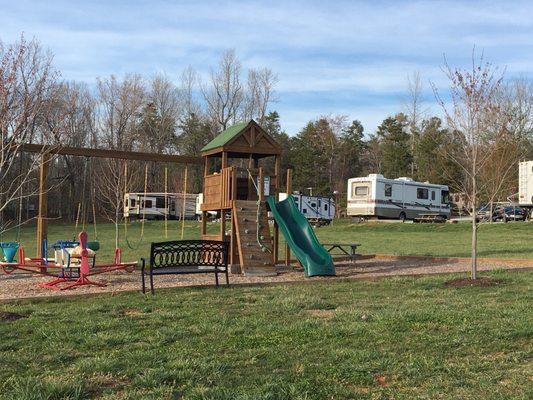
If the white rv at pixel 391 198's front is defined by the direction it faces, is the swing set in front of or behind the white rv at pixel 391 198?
behind

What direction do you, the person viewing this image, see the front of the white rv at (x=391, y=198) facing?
facing away from the viewer and to the right of the viewer

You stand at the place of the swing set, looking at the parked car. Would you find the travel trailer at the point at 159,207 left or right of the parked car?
left

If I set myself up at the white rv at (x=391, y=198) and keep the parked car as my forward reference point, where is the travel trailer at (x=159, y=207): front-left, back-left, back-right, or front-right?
back-left

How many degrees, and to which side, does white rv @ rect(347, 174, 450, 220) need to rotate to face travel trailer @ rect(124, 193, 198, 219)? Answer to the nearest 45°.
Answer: approximately 135° to its left

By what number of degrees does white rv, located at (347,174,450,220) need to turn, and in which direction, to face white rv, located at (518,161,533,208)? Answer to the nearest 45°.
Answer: approximately 45° to its right
